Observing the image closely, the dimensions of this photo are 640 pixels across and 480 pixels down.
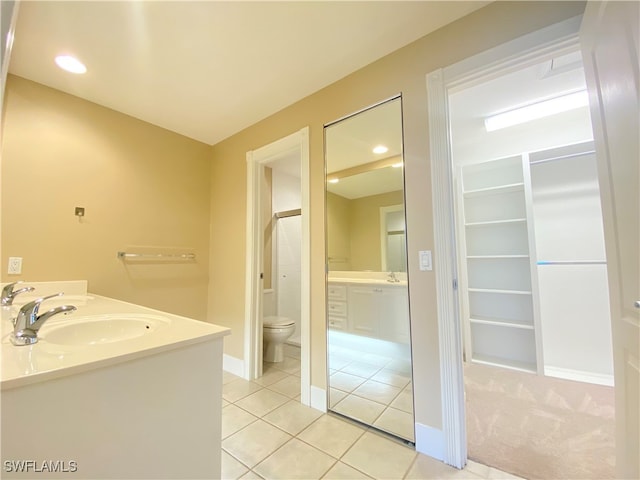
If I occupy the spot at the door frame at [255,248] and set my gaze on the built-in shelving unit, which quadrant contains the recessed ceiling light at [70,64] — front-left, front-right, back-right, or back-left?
back-right

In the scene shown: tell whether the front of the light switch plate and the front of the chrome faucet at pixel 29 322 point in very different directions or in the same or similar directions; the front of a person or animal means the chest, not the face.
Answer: very different directions

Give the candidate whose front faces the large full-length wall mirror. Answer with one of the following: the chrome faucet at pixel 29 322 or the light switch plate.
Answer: the chrome faucet

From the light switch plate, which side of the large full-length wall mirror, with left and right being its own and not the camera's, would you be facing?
left

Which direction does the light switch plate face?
toward the camera

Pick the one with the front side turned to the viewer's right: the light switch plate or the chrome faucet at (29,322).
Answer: the chrome faucet

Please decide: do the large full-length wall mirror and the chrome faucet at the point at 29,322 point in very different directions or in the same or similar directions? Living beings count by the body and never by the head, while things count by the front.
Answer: very different directions

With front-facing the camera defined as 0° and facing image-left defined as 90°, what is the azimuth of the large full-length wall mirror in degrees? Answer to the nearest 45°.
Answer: approximately 45°

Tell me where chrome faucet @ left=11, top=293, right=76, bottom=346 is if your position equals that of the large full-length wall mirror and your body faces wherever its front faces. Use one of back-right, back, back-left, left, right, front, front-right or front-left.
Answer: front

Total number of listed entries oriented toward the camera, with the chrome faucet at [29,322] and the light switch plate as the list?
1

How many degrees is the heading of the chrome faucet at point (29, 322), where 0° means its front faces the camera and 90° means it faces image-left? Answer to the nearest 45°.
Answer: approximately 270°

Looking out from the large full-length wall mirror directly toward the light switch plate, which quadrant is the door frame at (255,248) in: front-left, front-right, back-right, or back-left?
back-right

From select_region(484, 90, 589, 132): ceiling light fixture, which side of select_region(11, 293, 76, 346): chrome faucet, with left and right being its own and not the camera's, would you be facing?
front
